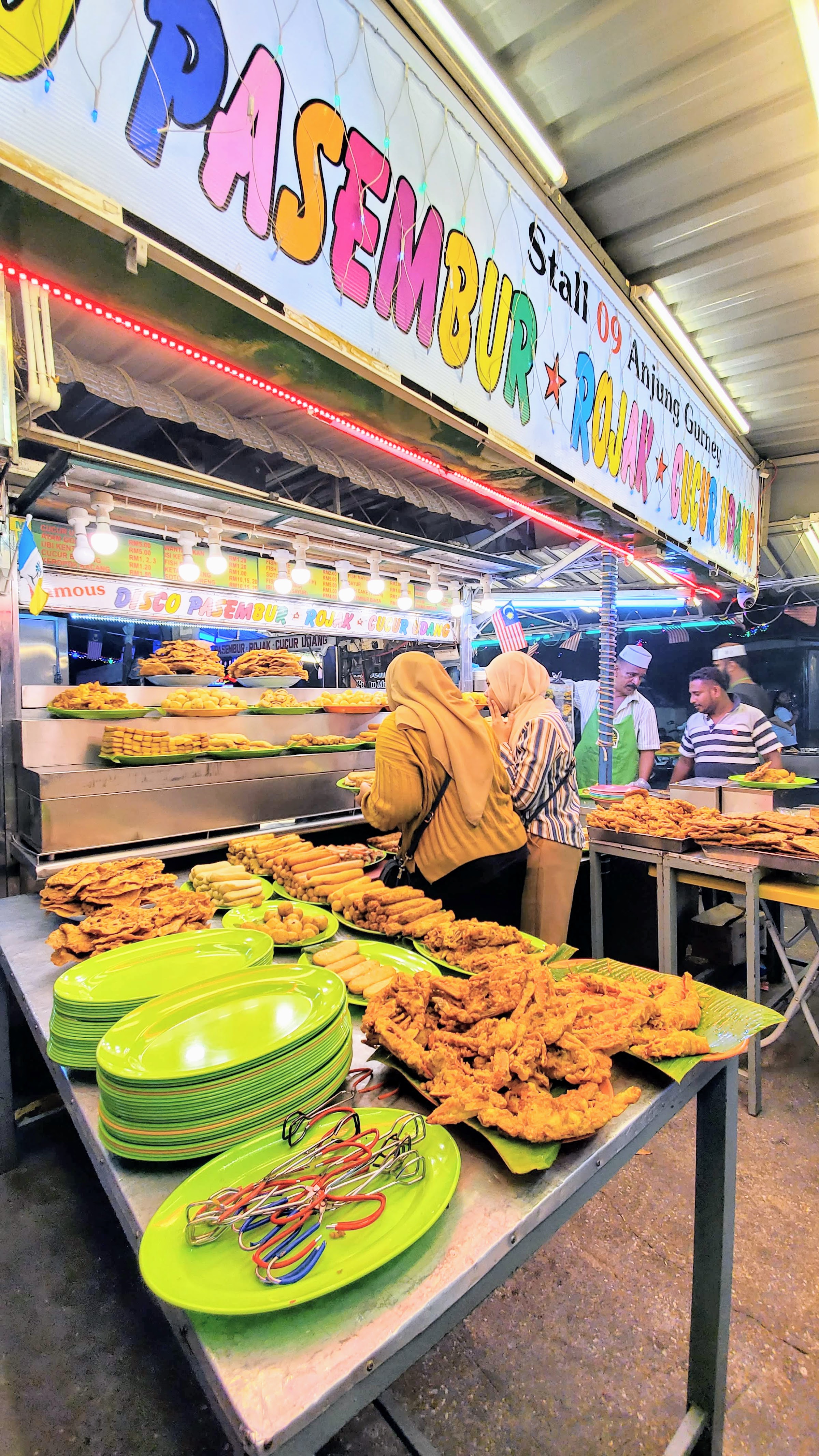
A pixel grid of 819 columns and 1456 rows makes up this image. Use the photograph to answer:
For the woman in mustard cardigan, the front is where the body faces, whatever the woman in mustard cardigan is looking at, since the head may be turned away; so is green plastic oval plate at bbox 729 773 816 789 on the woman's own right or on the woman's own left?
on the woman's own right

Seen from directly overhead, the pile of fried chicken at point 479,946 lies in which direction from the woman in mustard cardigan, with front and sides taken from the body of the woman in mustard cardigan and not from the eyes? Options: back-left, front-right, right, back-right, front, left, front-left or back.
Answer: back-left

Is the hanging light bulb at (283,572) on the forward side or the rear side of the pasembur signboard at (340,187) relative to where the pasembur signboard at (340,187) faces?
on the rear side

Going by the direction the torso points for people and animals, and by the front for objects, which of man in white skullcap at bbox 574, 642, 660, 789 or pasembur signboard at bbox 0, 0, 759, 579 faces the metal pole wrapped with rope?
the man in white skullcap

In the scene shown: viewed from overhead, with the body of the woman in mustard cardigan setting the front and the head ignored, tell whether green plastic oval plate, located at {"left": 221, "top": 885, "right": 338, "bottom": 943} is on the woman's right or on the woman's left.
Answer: on the woman's left

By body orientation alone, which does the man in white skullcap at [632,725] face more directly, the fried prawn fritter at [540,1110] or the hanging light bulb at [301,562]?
the fried prawn fritter

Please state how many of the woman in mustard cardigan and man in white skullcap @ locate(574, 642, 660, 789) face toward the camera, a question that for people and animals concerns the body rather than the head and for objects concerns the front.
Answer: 1

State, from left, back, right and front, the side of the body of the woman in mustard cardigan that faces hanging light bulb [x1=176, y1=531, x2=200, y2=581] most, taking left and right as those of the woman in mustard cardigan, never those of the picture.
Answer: front

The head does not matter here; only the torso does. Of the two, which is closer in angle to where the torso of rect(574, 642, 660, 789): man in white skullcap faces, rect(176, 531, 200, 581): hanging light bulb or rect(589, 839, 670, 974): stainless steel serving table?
the stainless steel serving table

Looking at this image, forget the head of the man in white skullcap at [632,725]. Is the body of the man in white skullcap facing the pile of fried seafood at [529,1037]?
yes

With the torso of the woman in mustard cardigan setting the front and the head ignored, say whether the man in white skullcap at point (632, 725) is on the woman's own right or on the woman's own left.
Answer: on the woman's own right
